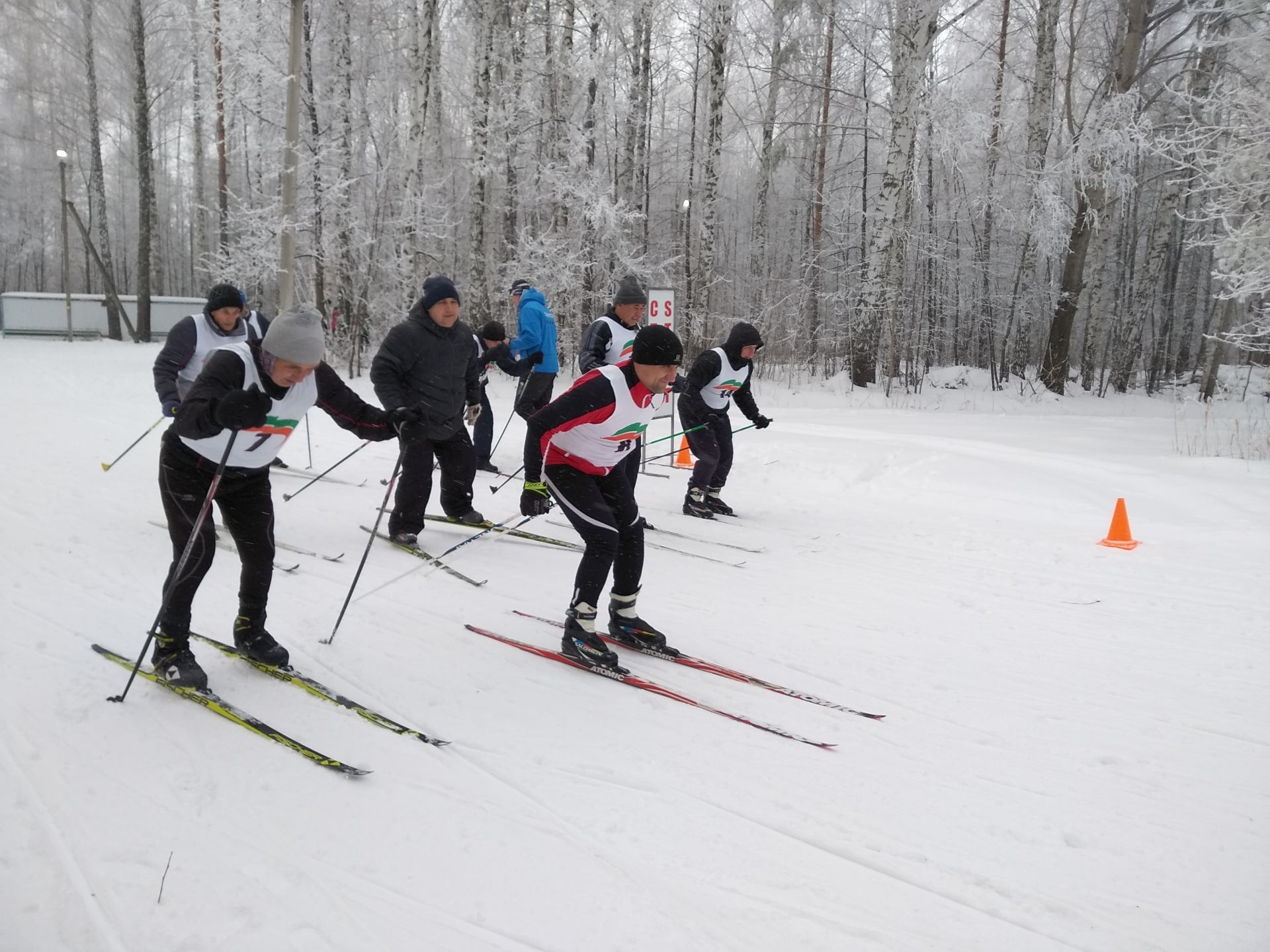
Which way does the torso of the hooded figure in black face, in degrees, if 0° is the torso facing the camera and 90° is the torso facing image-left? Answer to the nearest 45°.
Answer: approximately 315°

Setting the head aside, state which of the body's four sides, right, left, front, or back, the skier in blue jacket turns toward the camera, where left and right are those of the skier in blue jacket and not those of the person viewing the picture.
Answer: left

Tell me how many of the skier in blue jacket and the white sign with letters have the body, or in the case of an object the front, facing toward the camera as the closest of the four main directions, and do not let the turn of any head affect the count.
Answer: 1

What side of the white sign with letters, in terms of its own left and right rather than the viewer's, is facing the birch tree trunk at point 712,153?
back

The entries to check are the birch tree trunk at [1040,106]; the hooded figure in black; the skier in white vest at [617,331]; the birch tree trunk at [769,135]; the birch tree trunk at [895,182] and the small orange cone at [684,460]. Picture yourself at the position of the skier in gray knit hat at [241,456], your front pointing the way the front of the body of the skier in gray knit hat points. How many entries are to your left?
6

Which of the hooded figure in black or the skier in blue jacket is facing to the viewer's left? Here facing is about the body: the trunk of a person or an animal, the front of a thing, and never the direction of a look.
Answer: the skier in blue jacket

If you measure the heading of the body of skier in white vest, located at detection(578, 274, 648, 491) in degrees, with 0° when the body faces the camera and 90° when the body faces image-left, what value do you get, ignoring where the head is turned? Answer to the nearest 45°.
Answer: approximately 315°

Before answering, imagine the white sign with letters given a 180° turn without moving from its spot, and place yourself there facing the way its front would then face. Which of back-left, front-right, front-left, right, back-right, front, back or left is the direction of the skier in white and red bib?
back

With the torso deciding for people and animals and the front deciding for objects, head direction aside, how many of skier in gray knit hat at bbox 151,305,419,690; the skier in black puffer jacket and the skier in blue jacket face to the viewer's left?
1

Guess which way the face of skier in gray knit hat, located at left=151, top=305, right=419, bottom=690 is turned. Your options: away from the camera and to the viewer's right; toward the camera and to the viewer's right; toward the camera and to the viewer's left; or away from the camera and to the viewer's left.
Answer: toward the camera and to the viewer's right

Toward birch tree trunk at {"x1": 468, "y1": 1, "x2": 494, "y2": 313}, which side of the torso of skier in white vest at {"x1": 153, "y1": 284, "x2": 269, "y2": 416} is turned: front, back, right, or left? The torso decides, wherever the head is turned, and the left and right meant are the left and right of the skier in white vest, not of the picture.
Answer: left

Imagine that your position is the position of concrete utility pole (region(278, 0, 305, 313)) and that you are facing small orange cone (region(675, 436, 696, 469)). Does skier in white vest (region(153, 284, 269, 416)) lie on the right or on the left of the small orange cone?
right

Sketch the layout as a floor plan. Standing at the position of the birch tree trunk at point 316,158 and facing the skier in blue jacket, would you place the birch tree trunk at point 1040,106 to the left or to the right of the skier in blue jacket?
left

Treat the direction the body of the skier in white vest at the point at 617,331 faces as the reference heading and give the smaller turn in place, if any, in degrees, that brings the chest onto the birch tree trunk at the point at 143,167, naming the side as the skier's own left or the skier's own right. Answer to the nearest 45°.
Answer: approximately 180°

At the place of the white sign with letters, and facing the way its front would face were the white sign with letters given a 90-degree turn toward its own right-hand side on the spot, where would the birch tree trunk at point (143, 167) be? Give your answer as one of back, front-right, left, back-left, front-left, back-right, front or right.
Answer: front-right

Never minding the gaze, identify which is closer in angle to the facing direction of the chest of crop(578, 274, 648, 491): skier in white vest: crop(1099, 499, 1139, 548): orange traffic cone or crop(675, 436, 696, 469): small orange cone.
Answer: the orange traffic cone

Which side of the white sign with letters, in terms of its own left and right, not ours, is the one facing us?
front
